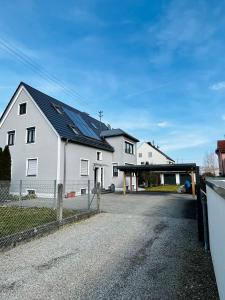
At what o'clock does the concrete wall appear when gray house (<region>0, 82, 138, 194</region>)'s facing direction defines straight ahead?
The concrete wall is roughly at 1 o'clock from the gray house.

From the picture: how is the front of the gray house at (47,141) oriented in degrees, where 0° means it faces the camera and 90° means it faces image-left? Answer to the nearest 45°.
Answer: approximately 315°
